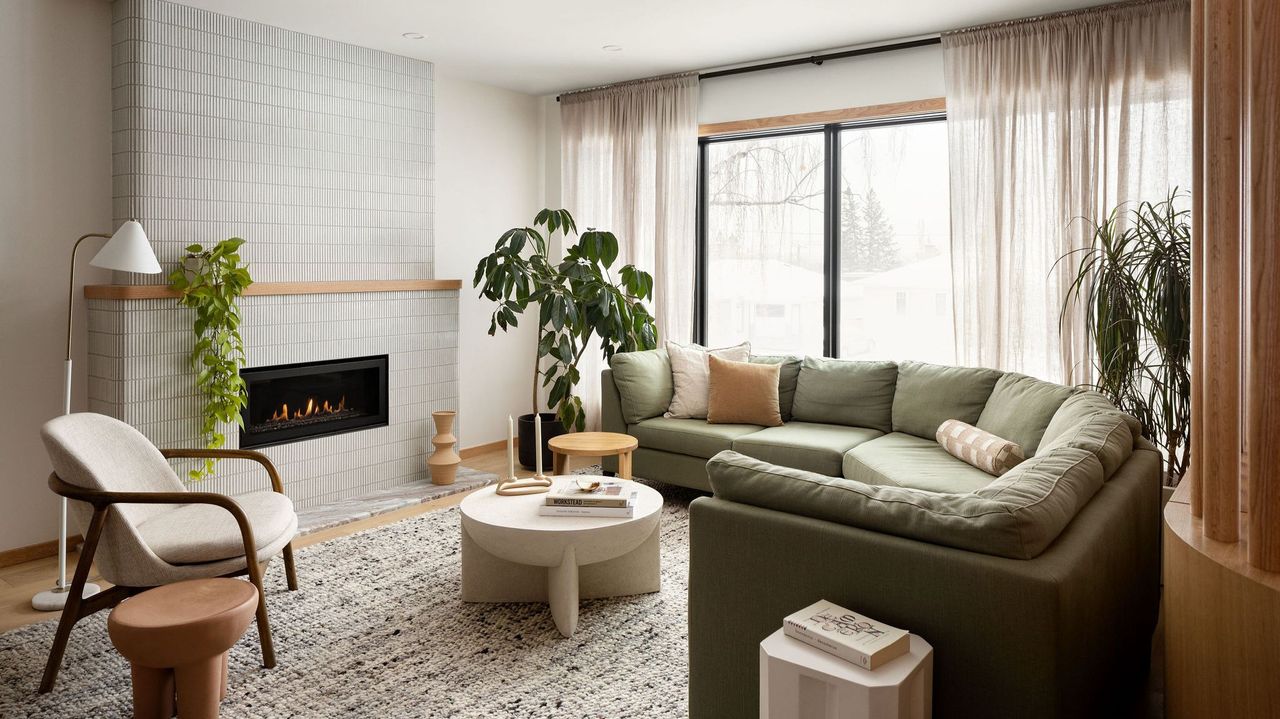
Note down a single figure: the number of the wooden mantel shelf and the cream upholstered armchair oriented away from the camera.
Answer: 0

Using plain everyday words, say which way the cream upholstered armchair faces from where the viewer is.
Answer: facing to the right of the viewer

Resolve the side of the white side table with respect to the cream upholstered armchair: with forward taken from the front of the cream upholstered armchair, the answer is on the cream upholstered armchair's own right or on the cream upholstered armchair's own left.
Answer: on the cream upholstered armchair's own right

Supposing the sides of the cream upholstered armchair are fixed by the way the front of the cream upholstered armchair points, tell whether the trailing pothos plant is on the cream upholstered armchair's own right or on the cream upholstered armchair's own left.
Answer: on the cream upholstered armchair's own left

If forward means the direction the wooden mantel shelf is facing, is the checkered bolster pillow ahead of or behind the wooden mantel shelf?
ahead

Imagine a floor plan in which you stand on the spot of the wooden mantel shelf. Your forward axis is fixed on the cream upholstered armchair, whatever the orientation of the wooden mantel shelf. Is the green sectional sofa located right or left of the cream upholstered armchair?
left

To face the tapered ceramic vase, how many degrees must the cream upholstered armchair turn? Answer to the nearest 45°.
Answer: approximately 45° to its left

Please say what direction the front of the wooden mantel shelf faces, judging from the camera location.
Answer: facing the viewer and to the right of the viewer

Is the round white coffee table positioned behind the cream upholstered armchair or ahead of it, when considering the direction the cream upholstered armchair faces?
ahead
